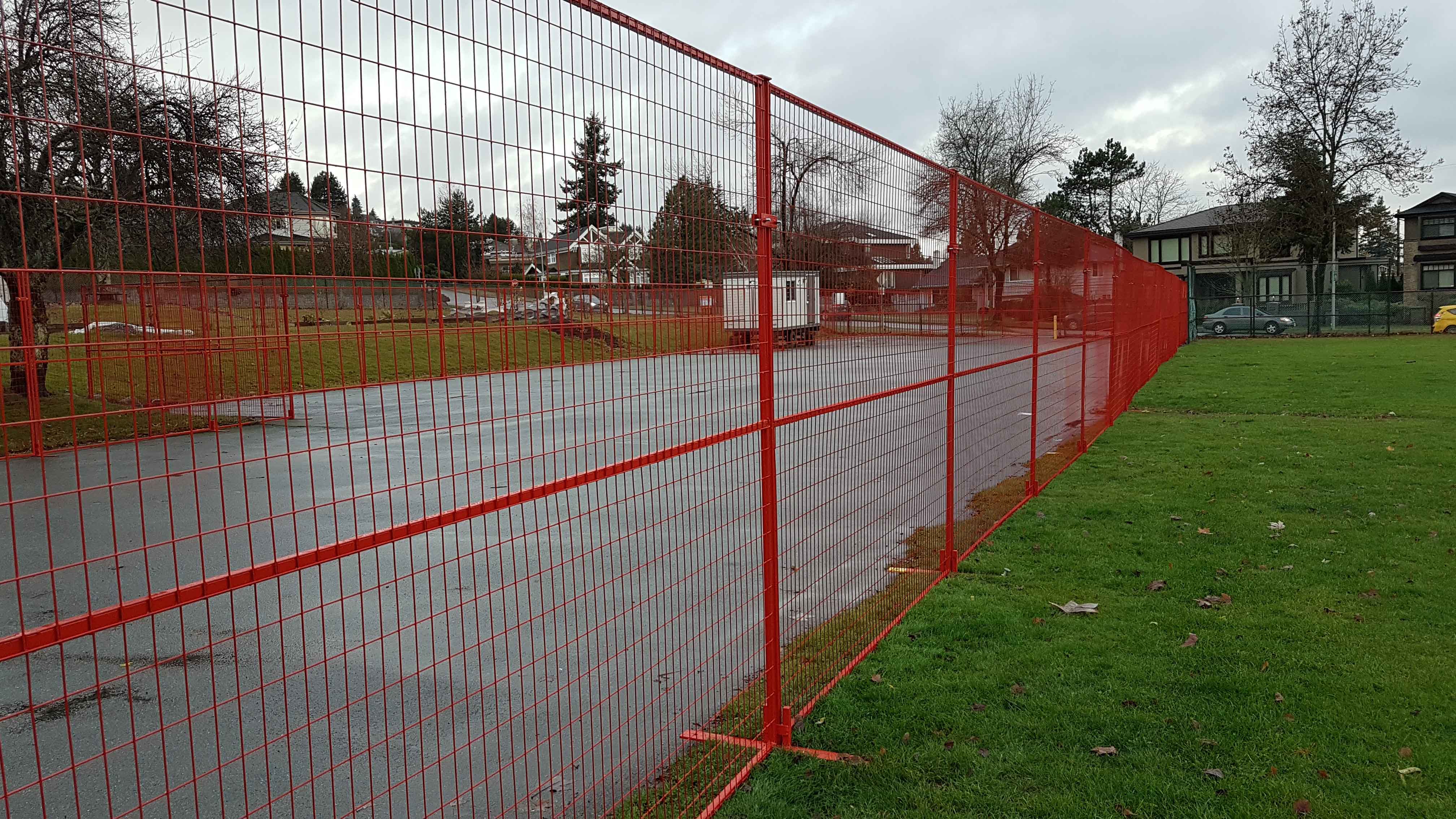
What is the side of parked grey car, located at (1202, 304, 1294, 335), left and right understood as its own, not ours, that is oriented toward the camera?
right

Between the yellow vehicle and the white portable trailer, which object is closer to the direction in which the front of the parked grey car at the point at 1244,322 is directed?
the yellow vehicle
